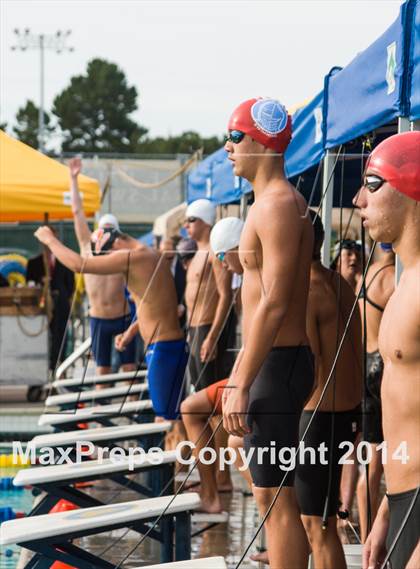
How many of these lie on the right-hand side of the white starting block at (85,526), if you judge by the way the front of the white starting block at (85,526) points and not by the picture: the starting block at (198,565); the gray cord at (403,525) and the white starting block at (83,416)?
1

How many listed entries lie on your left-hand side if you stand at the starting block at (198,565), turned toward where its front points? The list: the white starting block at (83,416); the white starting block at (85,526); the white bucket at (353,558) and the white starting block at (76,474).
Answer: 0

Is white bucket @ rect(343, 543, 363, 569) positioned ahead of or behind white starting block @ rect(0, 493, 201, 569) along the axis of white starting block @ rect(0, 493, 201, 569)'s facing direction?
behind

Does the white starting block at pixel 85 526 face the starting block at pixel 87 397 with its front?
no

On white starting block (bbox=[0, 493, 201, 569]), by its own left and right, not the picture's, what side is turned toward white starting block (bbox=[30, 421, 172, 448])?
right

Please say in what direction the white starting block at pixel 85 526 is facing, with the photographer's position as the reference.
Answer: facing to the left of the viewer

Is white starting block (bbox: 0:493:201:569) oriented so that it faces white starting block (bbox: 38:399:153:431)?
no

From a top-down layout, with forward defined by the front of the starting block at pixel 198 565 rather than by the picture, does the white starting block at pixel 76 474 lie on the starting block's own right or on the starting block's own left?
on the starting block's own right

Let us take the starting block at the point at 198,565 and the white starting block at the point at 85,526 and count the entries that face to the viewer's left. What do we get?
2

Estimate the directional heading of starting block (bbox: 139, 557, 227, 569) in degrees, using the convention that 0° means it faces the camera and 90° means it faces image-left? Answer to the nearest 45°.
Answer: approximately 90°

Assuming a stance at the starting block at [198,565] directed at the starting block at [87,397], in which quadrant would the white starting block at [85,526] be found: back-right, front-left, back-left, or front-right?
front-left

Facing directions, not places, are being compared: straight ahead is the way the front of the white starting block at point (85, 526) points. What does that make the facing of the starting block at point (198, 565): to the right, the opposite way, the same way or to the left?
the same way
